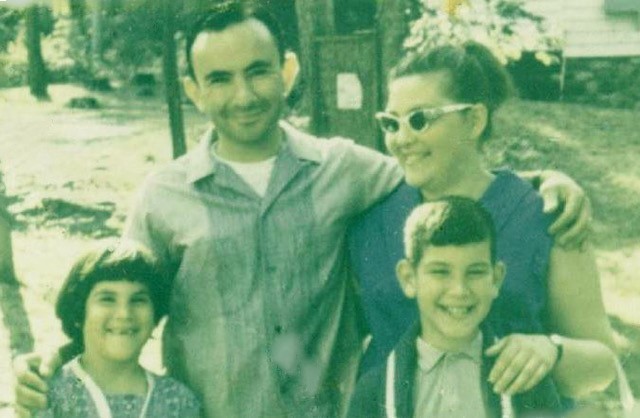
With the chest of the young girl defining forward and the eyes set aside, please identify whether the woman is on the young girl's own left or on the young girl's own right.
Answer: on the young girl's own left

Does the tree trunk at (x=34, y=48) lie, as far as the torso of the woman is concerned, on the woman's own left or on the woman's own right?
on the woman's own right

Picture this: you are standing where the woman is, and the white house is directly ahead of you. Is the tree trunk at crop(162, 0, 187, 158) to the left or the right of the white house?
left

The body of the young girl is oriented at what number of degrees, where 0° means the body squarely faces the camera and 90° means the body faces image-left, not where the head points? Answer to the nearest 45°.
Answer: approximately 0°

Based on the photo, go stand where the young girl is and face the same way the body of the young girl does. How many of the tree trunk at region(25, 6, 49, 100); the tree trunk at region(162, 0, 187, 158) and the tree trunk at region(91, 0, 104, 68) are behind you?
3

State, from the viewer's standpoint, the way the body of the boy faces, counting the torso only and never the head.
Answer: toward the camera

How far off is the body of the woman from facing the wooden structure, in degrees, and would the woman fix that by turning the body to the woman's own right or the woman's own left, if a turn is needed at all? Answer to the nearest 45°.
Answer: approximately 135° to the woman's own right

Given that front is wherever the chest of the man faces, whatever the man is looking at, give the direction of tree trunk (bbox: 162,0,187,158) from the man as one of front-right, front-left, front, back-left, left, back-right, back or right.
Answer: back

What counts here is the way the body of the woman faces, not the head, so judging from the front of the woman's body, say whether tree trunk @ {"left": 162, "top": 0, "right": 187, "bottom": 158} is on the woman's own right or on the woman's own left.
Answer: on the woman's own right

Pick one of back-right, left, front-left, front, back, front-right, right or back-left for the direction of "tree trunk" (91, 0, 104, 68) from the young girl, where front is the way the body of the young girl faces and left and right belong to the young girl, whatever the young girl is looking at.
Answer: back
